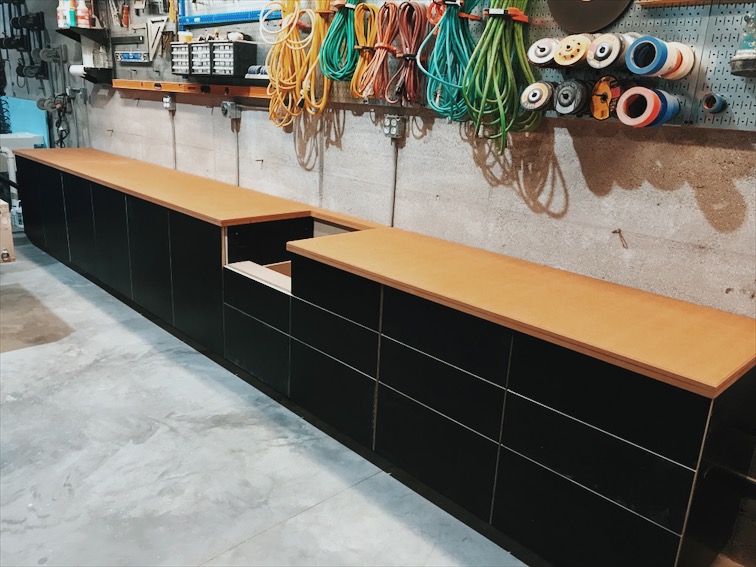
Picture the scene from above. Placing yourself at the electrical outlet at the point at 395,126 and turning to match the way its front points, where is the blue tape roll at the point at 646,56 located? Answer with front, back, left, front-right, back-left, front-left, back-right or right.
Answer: left

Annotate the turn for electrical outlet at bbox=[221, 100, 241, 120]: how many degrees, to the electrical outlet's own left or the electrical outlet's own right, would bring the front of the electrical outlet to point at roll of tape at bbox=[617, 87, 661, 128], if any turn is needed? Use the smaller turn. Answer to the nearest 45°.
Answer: approximately 90° to the electrical outlet's own left

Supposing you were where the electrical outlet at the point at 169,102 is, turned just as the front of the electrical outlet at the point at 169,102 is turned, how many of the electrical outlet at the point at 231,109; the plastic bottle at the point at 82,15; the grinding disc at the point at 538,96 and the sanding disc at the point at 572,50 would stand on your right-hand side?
1

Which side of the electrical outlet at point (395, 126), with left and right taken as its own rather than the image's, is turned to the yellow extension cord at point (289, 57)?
right

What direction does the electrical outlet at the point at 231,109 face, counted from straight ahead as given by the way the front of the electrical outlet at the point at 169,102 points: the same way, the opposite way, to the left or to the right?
the same way

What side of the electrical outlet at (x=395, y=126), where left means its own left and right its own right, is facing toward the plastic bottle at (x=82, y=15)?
right

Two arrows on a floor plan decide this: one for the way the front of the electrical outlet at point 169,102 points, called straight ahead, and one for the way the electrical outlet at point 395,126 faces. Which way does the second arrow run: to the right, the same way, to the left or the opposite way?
the same way

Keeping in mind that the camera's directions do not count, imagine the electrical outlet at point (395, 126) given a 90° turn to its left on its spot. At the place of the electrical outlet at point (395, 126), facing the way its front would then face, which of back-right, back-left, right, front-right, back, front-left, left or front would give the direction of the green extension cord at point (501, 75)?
front

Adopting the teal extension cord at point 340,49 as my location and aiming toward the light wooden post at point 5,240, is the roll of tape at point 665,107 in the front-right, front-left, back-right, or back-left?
back-left

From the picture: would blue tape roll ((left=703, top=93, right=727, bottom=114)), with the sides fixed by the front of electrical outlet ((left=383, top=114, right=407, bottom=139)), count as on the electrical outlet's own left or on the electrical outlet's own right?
on the electrical outlet's own left

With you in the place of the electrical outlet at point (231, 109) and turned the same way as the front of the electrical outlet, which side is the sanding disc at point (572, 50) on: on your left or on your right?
on your left

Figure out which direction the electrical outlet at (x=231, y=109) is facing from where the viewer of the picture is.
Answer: facing the viewer and to the left of the viewer

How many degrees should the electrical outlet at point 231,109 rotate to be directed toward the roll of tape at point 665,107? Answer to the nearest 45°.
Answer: approximately 90° to its left

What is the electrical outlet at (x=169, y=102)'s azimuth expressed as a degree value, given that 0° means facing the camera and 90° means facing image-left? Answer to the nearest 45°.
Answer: approximately 45°

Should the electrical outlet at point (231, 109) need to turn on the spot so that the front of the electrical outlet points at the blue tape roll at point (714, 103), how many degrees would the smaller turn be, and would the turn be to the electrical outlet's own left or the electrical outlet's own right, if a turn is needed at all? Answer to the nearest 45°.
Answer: approximately 90° to the electrical outlet's own left

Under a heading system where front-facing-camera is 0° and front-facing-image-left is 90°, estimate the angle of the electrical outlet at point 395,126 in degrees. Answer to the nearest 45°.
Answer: approximately 45°

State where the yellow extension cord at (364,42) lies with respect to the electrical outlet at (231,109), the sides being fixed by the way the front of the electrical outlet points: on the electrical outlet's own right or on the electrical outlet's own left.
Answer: on the electrical outlet's own left
